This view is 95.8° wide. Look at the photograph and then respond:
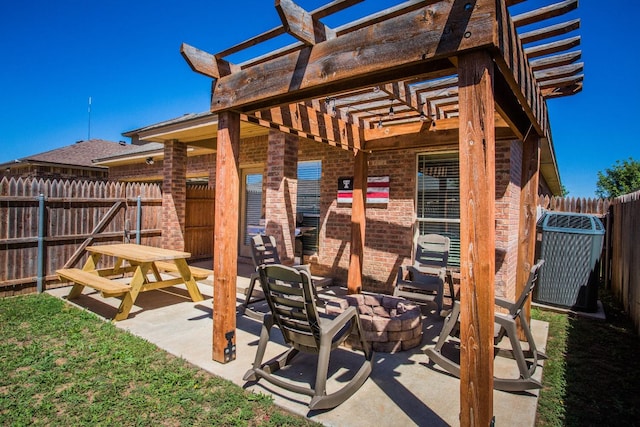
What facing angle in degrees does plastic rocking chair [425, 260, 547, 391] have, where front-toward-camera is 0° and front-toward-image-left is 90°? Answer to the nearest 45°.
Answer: approximately 90°

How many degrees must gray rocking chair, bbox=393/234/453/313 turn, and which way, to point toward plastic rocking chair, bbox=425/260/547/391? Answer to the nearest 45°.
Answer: approximately 45° to its left

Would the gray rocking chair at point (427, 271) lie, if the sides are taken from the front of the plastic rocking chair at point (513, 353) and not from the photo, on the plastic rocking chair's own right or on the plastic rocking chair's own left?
on the plastic rocking chair's own right

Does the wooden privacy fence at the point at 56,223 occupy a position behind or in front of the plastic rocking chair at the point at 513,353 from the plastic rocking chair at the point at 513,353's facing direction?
in front

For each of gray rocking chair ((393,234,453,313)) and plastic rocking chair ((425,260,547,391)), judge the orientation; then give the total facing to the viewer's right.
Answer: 0

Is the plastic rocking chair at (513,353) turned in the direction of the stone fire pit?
yes
